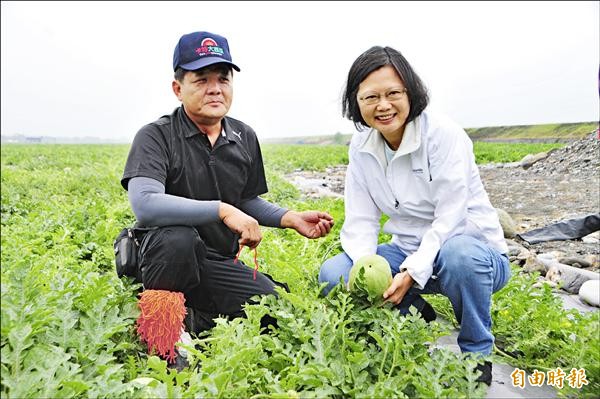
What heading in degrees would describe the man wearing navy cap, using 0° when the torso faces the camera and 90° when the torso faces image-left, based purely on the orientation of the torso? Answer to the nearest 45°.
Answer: approximately 315°

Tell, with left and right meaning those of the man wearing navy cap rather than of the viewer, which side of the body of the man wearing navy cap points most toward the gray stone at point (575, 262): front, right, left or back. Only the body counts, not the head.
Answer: left

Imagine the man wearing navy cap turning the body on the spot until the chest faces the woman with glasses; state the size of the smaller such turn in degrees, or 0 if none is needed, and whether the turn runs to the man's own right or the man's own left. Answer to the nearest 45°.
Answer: approximately 45° to the man's own left

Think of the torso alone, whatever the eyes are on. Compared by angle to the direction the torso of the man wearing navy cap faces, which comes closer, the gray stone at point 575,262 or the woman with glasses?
the woman with glasses

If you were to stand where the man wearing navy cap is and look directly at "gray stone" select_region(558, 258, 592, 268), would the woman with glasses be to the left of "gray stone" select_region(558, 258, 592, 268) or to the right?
right
